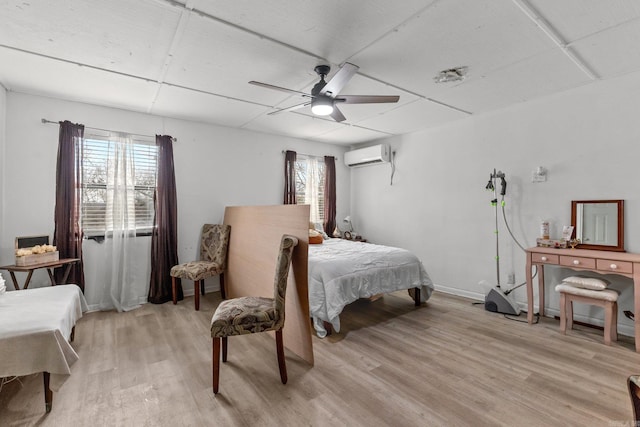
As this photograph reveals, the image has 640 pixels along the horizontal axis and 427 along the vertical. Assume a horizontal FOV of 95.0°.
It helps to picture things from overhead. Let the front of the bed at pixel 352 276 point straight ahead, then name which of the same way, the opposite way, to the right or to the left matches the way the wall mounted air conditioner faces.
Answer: to the right

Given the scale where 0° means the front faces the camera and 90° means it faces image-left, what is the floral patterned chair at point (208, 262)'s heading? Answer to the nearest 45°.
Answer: approximately 45°

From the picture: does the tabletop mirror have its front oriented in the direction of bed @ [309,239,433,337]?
no

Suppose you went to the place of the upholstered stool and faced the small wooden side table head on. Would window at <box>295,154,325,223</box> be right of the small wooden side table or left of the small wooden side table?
right

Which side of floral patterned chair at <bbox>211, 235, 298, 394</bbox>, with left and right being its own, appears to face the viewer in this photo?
left

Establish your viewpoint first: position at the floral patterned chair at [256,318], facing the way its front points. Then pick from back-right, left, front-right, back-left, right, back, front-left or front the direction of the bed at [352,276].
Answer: back-right

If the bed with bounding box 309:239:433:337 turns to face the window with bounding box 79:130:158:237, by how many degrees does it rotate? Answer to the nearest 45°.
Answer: approximately 135° to its right

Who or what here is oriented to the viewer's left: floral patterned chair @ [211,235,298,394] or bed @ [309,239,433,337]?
the floral patterned chair

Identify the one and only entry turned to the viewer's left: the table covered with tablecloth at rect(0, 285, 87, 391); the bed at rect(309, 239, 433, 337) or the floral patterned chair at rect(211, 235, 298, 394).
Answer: the floral patterned chair

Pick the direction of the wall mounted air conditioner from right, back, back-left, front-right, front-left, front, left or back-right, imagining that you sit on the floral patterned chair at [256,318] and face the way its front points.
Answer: back-right
